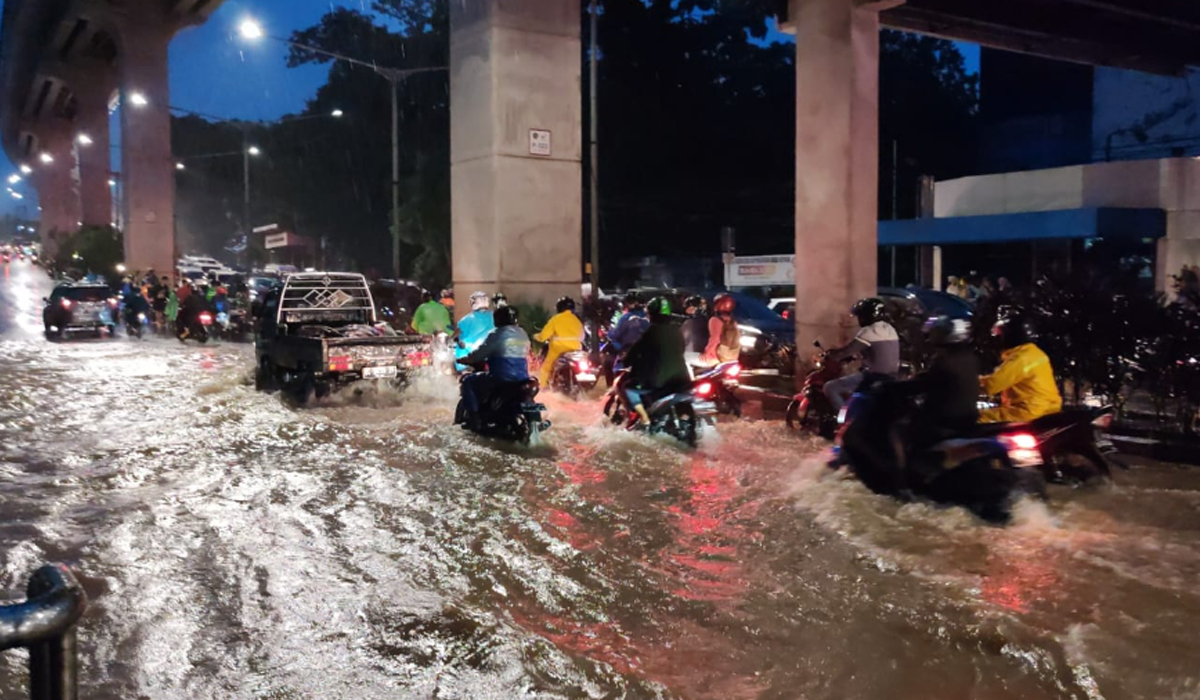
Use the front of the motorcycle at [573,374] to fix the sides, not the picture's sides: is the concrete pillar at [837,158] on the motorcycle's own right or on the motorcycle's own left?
on the motorcycle's own right

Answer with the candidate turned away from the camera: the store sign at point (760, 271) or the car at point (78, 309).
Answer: the car

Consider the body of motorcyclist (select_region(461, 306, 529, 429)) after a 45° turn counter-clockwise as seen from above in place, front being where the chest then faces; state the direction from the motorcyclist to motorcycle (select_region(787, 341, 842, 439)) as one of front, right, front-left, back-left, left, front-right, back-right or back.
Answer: back

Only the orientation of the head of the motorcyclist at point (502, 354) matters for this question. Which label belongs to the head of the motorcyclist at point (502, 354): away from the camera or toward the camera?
away from the camera

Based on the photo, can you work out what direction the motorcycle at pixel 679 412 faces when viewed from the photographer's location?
facing away from the viewer and to the left of the viewer

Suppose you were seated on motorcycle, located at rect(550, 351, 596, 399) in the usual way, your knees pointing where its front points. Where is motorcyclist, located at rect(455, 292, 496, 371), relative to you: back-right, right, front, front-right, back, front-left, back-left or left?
left

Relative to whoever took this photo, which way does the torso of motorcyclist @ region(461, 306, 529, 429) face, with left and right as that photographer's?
facing away from the viewer and to the left of the viewer

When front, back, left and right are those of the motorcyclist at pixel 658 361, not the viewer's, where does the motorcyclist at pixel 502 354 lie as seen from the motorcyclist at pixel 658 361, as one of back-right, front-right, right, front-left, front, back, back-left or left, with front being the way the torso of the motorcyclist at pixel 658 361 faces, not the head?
front-left

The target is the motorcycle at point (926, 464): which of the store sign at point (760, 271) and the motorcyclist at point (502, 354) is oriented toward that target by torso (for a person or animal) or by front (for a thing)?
the store sign
